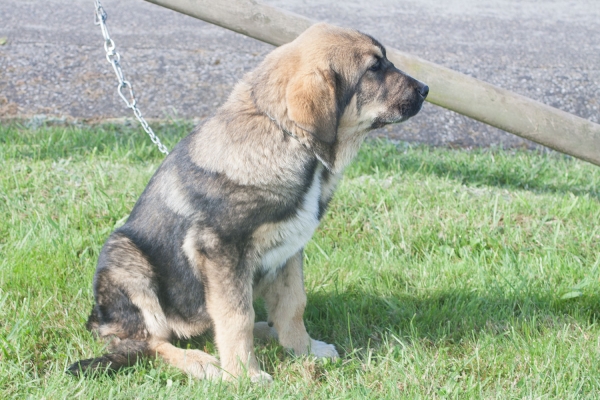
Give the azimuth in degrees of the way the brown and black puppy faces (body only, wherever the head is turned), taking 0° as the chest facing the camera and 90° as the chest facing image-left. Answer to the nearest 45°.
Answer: approximately 270°
